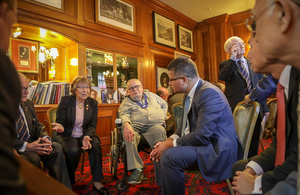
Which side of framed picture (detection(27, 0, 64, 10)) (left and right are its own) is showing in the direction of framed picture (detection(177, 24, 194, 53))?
left

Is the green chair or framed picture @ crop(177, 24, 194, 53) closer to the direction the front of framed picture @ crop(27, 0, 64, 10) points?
the green chair

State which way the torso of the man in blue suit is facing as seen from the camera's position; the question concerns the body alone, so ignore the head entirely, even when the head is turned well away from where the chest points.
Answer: to the viewer's left

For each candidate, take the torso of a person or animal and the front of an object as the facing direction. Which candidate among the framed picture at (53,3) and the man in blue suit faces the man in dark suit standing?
the framed picture

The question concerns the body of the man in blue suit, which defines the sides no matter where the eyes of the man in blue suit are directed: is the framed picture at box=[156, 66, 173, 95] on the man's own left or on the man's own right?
on the man's own right

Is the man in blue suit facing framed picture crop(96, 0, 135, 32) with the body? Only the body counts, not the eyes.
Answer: no

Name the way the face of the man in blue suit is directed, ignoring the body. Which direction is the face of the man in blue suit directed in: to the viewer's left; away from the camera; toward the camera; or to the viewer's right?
to the viewer's left

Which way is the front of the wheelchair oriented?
toward the camera

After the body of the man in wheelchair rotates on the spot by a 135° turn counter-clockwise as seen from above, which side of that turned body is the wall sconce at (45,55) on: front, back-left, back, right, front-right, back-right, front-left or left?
left

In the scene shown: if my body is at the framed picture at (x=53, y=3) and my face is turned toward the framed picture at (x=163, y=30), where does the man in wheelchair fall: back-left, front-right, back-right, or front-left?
front-right

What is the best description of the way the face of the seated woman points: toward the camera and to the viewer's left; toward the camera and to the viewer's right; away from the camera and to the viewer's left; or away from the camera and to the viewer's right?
toward the camera and to the viewer's right

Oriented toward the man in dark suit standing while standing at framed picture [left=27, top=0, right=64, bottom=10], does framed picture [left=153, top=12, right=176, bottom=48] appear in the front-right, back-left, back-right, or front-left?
front-left

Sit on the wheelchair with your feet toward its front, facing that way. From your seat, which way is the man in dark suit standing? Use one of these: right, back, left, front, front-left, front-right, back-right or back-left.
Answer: left
